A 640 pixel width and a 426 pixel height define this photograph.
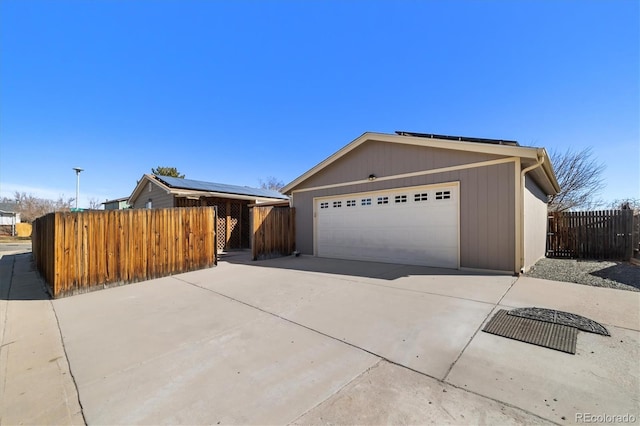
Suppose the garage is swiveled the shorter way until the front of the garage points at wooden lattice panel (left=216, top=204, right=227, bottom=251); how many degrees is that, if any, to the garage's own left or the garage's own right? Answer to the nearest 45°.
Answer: approximately 45° to the garage's own right

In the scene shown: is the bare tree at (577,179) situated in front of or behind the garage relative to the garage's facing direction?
behind

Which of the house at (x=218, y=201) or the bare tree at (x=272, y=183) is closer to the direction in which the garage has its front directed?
the house

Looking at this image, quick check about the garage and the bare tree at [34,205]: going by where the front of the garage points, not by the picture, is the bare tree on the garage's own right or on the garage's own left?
on the garage's own right

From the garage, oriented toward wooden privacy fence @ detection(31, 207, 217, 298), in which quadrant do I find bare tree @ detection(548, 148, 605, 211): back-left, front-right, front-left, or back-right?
back-right

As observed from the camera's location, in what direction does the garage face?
facing the viewer and to the left of the viewer

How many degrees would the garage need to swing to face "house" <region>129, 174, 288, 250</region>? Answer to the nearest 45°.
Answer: approximately 45° to its right

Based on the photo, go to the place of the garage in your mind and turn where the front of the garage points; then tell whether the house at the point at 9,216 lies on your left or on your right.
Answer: on your right

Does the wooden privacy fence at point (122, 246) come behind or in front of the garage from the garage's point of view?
in front

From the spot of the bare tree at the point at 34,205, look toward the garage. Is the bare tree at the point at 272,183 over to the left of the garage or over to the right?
left

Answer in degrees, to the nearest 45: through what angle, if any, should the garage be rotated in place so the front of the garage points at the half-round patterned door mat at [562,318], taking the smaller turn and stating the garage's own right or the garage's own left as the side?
approximately 45° to the garage's own left
